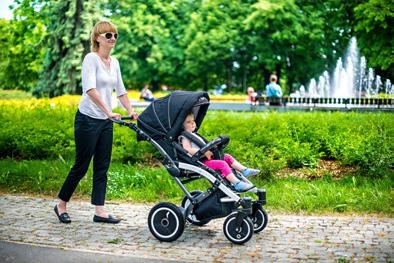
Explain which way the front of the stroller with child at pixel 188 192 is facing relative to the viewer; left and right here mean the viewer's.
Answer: facing to the right of the viewer

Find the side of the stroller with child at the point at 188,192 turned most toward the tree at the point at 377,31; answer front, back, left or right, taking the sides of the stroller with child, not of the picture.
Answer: left

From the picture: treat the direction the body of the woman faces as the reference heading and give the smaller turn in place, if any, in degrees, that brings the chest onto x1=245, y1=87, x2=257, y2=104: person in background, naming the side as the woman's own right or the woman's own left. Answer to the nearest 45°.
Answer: approximately 135° to the woman's own left

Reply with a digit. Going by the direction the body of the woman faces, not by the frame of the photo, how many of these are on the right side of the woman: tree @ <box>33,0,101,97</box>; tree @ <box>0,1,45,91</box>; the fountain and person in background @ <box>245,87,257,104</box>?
0

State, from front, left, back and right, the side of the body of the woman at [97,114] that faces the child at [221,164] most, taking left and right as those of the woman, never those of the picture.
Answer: front

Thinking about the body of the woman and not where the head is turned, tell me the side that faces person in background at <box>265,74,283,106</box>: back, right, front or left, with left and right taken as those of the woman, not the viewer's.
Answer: left

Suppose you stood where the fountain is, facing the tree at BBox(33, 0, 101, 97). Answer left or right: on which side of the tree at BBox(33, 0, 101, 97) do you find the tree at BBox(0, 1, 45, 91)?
right

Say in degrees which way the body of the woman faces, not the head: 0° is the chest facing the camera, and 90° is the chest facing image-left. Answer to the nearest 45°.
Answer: approximately 315°

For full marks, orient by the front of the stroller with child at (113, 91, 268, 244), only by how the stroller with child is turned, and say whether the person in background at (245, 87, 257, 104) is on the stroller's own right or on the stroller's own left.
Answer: on the stroller's own left

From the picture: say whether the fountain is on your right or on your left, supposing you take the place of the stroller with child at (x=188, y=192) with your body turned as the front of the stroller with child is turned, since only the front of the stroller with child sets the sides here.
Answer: on your left

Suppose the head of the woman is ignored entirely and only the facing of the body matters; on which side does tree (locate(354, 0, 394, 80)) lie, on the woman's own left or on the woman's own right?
on the woman's own left

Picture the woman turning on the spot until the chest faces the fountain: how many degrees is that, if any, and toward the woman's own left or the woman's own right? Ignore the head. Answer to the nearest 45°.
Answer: approximately 90° to the woman's own left

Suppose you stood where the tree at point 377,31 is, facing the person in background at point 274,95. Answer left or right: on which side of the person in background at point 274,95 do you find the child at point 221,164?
left
